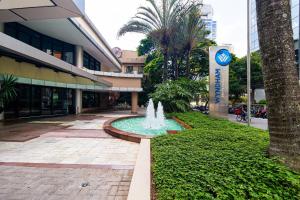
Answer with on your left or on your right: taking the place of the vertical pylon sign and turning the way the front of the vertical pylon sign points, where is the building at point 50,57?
on your right

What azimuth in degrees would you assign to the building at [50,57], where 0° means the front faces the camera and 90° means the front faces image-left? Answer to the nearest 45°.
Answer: approximately 315°

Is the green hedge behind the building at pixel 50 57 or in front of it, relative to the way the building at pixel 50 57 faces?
in front

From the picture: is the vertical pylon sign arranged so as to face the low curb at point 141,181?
yes

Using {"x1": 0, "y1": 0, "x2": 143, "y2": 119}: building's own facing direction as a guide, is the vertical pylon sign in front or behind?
in front

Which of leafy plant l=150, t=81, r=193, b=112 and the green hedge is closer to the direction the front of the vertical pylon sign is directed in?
the green hedge

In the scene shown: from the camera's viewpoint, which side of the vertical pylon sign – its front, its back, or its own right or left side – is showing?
front

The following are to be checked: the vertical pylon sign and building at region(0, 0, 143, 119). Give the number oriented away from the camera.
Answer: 0

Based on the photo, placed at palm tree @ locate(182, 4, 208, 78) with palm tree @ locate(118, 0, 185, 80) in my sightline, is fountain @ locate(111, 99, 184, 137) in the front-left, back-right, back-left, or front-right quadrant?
front-left

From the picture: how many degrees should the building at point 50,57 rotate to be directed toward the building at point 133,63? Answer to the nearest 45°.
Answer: approximately 90° to its left

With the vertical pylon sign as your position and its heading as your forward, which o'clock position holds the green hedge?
The green hedge is roughly at 12 o'clock from the vertical pylon sign.

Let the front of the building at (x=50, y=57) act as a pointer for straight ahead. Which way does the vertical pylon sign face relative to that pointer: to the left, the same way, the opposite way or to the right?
to the right
